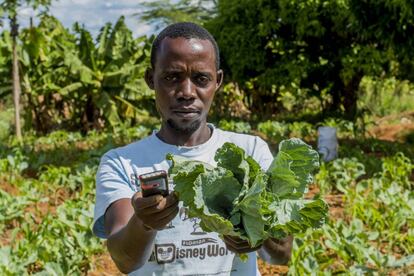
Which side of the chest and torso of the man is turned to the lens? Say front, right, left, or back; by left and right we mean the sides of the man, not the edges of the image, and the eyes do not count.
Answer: front

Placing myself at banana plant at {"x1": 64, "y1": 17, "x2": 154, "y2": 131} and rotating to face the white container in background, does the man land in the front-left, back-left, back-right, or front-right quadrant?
front-right

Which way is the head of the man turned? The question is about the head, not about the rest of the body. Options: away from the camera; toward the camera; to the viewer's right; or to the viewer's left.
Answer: toward the camera

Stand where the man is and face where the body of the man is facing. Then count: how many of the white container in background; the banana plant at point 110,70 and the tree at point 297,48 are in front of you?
0

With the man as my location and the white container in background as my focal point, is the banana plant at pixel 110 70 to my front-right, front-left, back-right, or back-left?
front-left

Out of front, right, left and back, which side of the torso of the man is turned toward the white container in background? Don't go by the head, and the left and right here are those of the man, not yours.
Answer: back

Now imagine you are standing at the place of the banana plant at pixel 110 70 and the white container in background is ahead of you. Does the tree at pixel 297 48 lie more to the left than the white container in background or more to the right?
left

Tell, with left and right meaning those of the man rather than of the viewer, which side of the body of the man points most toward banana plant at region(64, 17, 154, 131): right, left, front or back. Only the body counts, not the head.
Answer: back

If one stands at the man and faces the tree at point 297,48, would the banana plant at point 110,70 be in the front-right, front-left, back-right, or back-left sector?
front-left

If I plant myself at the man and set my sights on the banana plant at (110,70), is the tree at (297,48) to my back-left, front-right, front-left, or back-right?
front-right

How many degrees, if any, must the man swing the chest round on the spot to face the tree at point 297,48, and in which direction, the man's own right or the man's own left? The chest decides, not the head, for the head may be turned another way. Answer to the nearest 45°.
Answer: approximately 180°
